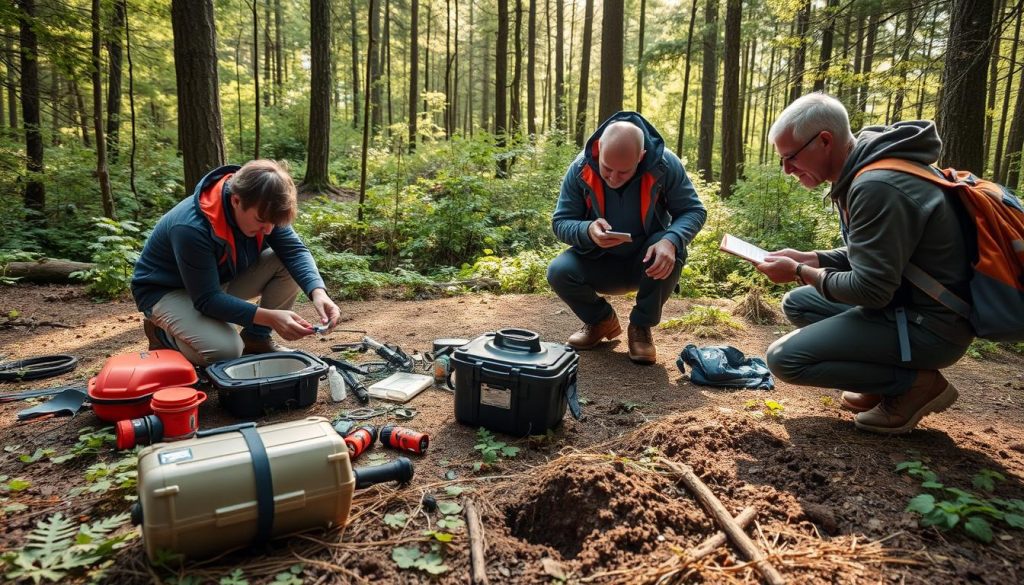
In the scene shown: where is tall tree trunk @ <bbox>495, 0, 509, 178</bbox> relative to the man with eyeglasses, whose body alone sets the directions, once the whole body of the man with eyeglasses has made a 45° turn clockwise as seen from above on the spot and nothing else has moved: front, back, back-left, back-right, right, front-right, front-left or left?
front

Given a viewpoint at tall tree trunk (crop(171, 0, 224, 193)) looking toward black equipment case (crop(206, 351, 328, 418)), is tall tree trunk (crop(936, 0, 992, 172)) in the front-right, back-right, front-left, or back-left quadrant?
front-left

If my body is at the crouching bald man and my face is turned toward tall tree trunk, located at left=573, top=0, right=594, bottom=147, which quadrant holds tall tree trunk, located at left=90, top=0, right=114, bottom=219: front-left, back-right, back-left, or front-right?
front-left

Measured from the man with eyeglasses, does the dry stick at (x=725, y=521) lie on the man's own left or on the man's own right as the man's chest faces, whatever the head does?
on the man's own left

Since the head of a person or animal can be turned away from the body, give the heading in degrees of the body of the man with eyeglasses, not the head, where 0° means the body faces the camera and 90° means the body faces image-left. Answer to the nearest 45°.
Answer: approximately 90°

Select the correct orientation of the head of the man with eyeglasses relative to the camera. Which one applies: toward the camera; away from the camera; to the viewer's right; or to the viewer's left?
to the viewer's left

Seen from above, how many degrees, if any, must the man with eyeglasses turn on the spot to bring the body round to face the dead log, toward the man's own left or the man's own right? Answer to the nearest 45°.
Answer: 0° — they already face it

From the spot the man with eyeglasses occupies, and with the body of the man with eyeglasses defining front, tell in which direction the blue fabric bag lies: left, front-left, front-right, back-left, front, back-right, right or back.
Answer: front-right

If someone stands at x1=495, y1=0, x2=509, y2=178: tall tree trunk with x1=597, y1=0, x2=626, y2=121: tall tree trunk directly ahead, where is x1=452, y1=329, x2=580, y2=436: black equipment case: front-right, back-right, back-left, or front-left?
front-right

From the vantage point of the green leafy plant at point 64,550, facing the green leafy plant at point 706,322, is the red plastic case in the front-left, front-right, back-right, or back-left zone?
front-left

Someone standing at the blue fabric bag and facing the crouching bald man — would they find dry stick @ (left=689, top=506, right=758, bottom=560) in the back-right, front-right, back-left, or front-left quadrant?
back-left

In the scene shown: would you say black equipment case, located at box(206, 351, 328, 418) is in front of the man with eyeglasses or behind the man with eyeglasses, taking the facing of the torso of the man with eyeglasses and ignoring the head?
in front

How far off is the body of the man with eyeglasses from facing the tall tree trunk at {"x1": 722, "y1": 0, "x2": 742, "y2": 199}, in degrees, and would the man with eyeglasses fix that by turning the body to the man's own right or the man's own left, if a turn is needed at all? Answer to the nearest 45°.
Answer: approximately 90° to the man's own right
